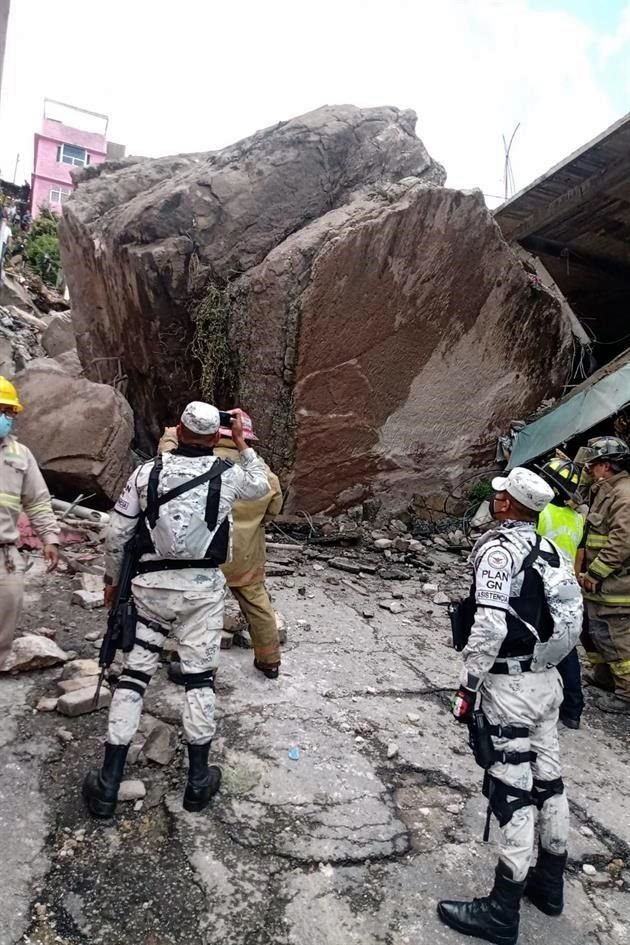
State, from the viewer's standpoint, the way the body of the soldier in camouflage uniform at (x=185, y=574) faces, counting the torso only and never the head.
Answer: away from the camera

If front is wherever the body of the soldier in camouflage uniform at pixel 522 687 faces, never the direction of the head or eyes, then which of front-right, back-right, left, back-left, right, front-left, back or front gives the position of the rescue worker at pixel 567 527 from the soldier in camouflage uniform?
front-right

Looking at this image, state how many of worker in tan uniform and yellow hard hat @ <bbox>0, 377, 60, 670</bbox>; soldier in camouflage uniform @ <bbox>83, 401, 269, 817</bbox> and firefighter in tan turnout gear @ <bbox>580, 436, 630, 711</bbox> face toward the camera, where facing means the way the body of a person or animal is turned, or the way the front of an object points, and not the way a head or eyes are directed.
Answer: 1

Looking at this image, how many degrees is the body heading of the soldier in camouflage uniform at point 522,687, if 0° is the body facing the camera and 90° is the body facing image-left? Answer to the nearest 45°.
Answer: approximately 135°

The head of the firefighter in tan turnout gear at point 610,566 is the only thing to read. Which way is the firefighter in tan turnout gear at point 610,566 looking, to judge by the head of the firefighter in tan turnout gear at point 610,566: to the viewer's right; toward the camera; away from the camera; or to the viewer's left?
to the viewer's left

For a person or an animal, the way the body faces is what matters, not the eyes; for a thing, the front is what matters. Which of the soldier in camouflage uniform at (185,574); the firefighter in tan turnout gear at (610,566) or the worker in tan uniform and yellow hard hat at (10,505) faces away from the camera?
the soldier in camouflage uniform

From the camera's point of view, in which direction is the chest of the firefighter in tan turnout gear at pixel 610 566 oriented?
to the viewer's left

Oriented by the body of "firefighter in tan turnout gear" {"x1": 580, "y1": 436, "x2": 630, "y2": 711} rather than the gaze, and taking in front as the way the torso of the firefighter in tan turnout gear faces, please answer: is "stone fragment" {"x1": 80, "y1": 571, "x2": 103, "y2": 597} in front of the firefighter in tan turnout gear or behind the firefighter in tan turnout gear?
in front

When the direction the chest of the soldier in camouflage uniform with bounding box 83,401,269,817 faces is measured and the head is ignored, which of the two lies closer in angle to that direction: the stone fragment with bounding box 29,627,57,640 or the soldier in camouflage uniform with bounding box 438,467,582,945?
the stone fragment

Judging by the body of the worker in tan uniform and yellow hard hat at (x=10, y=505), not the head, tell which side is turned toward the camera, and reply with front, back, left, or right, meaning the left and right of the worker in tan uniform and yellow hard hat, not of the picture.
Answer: front

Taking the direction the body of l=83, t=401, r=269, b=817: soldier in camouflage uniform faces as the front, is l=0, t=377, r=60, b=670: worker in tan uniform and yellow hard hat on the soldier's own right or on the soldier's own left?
on the soldier's own left

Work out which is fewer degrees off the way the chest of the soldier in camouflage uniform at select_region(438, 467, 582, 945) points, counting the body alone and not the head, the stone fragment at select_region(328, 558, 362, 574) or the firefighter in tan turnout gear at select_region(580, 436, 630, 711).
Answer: the stone fragment
